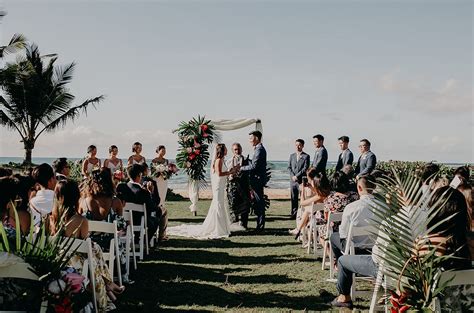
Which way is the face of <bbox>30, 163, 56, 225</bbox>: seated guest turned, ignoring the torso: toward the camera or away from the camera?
away from the camera

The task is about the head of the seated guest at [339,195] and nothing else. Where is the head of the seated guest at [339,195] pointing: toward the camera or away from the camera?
away from the camera

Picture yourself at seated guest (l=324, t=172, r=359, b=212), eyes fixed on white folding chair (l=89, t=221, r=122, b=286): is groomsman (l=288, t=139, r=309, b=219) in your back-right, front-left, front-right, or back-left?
back-right

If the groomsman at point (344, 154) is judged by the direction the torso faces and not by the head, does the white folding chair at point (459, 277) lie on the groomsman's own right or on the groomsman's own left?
on the groomsman's own left

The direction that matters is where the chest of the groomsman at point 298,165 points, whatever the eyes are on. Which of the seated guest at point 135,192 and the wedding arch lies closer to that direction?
the seated guest

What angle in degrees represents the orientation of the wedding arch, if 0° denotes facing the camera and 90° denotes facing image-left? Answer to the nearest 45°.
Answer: approximately 0°

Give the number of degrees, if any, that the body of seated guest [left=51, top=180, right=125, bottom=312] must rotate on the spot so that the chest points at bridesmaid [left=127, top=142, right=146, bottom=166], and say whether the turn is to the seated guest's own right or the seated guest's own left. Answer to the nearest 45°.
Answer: approximately 45° to the seated guest's own left

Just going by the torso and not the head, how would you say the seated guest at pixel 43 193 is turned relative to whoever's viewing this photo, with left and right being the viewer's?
facing away from the viewer and to the right of the viewer

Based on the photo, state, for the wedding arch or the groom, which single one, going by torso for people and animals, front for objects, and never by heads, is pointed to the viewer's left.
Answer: the groom

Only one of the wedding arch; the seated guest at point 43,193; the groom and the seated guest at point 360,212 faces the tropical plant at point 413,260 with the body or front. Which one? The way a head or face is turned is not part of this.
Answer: the wedding arch
